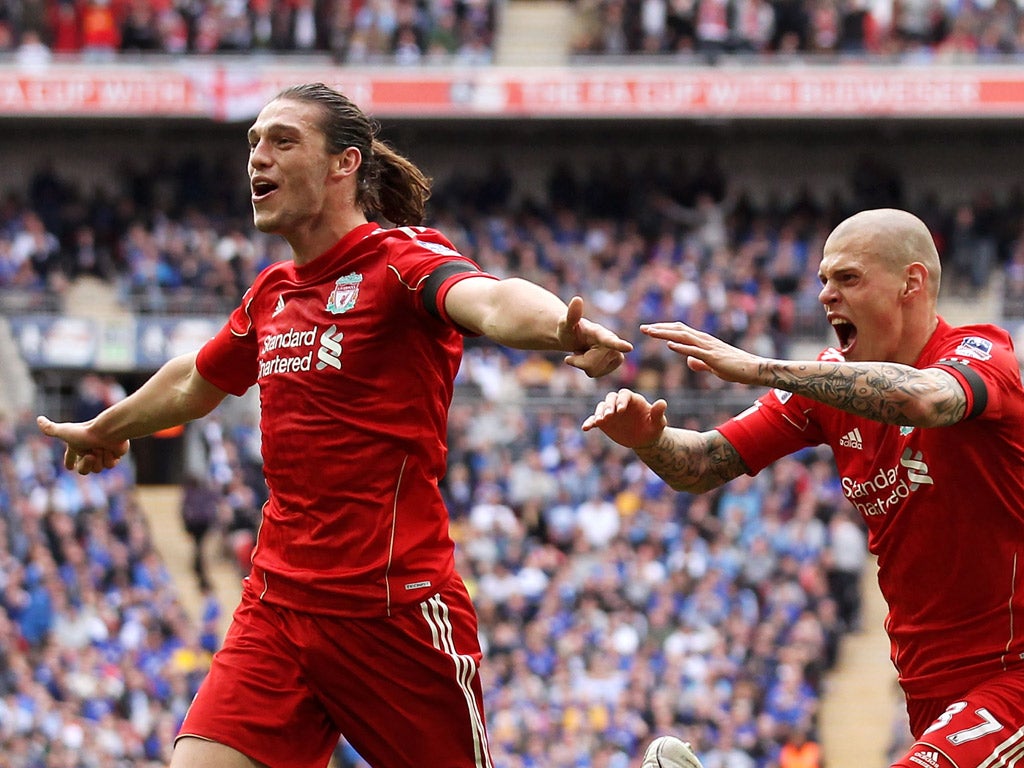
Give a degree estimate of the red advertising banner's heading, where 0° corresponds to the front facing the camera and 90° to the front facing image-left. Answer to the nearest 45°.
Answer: approximately 0°
